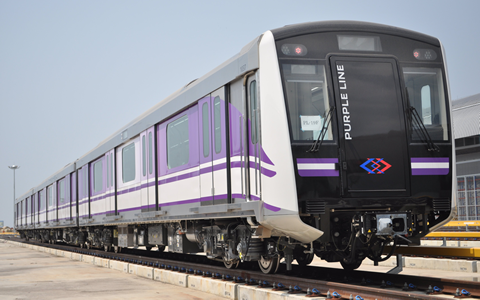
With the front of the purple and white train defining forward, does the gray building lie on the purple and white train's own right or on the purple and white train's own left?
on the purple and white train's own left

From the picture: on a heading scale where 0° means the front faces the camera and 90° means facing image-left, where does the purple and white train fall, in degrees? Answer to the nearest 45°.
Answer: approximately 315°
